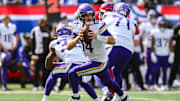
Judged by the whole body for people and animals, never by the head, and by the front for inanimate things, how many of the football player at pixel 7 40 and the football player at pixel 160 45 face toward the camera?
2

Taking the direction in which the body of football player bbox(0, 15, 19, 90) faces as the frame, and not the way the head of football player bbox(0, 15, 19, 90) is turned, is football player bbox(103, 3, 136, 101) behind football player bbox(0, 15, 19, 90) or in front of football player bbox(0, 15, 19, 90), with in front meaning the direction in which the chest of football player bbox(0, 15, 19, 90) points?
in front

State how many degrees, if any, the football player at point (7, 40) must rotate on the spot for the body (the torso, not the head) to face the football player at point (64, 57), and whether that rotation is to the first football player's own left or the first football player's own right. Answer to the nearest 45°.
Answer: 0° — they already face them

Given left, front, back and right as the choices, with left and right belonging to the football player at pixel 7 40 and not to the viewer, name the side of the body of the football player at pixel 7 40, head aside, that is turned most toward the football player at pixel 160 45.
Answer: left

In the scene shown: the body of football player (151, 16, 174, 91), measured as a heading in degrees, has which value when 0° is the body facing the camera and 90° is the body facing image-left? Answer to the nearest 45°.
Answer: approximately 0°

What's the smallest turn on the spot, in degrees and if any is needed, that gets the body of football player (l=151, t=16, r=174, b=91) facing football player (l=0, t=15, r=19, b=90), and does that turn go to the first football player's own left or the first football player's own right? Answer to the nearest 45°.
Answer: approximately 90° to the first football player's own right

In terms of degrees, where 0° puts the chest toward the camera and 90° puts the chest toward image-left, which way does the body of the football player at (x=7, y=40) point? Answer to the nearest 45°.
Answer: approximately 0°

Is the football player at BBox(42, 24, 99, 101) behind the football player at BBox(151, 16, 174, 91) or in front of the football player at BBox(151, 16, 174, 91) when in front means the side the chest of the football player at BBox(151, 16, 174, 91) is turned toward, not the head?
in front
